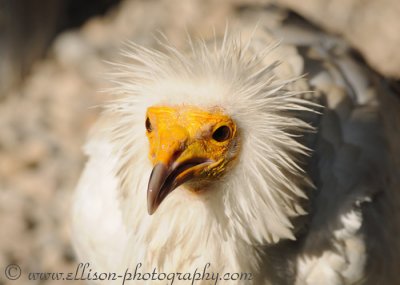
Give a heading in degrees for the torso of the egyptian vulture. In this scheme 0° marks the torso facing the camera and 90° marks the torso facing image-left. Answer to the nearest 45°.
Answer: approximately 45°
